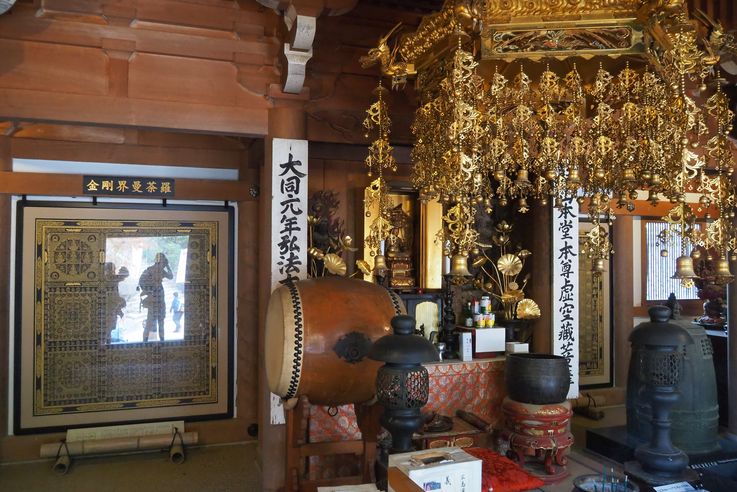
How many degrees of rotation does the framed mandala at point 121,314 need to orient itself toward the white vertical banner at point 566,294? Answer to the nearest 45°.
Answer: approximately 45° to its left

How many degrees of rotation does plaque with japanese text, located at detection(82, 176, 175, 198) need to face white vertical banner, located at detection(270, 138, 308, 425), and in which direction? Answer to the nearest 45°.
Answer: approximately 45° to its left

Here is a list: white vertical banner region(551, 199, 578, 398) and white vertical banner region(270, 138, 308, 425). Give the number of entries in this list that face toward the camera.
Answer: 2

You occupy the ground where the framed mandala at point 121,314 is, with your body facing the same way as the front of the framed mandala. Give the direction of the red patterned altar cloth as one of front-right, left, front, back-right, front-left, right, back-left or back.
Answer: front-left

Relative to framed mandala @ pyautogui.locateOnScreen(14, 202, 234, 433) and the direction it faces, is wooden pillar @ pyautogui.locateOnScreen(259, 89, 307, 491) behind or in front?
in front

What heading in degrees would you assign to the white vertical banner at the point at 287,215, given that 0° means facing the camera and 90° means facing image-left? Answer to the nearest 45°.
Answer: approximately 0°

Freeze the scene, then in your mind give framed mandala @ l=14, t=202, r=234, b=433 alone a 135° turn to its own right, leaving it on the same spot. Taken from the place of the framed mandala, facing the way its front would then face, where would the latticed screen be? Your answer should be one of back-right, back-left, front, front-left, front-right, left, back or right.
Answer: back-right

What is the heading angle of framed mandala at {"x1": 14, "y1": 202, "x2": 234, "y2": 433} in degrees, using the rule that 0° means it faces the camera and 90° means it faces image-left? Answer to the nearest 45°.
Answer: approximately 0°

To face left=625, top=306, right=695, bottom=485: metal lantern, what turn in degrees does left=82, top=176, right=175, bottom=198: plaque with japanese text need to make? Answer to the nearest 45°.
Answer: approximately 45° to its left

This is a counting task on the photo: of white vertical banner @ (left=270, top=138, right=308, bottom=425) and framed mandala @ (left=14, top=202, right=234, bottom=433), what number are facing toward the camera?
2

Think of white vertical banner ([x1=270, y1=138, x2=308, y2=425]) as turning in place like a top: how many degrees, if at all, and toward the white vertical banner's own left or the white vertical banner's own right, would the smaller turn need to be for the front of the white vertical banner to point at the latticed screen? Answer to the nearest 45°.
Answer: approximately 135° to the white vertical banner's own left
